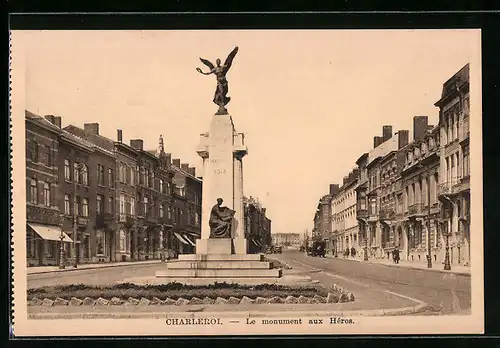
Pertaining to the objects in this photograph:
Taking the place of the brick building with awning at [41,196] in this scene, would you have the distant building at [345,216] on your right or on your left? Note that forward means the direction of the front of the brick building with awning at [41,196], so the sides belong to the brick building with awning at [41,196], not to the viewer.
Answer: on your left

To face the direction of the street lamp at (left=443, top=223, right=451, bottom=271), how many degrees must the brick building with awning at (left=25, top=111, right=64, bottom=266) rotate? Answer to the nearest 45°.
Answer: approximately 45° to its left

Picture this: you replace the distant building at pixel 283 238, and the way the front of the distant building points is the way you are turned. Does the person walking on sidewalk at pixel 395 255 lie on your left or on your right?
on your left

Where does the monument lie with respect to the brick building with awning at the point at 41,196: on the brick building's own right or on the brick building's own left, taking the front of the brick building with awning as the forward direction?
on the brick building's own left

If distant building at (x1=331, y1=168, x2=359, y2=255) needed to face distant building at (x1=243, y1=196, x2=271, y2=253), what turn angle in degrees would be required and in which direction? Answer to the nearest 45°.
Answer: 0° — it already faces it

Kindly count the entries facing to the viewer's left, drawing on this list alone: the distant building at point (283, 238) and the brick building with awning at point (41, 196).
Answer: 0

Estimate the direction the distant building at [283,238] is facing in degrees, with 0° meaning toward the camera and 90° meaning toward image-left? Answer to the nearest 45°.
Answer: approximately 0°

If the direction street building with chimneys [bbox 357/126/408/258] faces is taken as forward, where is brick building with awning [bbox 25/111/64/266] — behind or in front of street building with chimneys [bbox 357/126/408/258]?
in front

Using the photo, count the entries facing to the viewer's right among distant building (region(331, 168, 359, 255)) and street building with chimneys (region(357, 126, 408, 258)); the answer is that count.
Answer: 0

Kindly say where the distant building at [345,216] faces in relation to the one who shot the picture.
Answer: facing the viewer and to the left of the viewer
